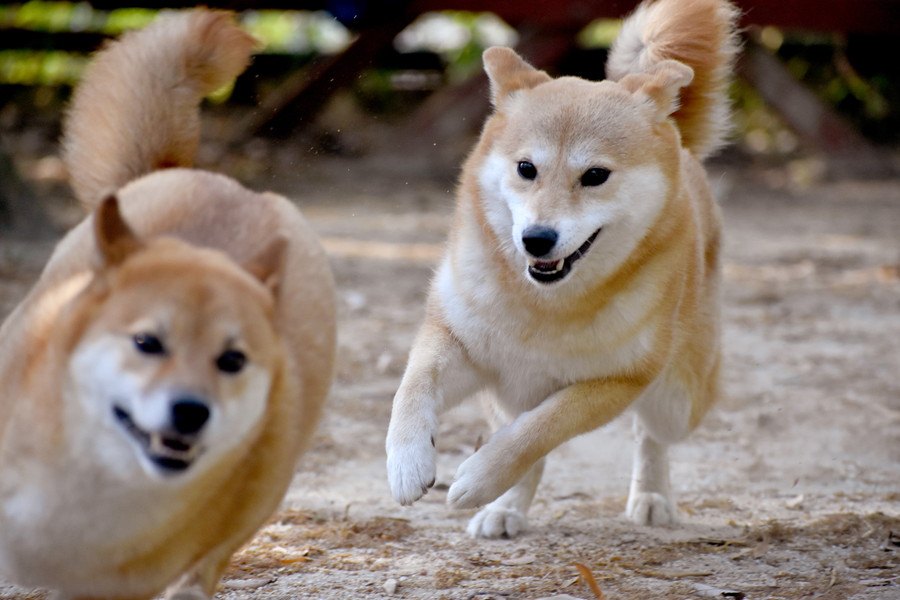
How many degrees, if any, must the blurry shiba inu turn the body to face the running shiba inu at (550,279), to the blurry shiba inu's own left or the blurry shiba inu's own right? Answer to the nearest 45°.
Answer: approximately 135° to the blurry shiba inu's own left

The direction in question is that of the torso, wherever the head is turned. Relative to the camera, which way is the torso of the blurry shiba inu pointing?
toward the camera
